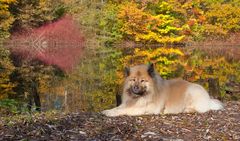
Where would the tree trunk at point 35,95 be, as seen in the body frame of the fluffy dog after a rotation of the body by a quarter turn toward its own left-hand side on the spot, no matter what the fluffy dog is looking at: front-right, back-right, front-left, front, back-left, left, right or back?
back-right

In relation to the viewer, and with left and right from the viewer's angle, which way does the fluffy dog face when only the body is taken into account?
facing to the left of the viewer
